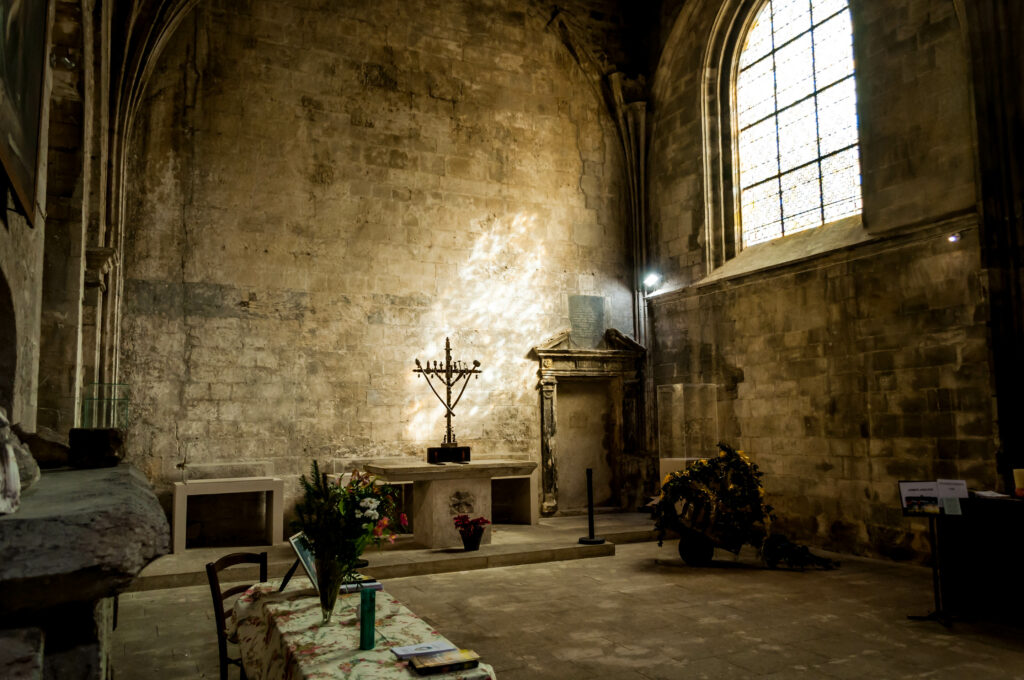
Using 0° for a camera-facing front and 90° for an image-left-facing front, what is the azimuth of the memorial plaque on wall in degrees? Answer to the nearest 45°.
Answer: approximately 0°

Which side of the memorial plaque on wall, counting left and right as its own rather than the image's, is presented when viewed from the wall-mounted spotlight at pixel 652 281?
left

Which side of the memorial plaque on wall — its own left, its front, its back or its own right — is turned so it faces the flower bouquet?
front

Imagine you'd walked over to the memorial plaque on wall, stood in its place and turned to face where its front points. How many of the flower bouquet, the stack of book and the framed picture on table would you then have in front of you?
3

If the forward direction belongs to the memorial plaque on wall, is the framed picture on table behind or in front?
in front

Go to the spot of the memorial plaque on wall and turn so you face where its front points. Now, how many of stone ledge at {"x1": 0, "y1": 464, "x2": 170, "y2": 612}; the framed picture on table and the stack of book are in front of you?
3

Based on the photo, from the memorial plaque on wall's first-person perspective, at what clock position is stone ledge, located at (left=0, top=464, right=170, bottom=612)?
The stone ledge is roughly at 12 o'clock from the memorial plaque on wall.

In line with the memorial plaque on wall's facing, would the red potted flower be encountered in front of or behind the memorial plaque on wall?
in front

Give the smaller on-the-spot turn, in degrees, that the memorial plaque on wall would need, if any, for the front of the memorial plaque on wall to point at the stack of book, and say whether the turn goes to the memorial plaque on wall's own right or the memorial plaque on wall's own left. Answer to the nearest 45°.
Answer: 0° — it already faces it

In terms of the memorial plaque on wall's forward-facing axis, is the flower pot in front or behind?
in front

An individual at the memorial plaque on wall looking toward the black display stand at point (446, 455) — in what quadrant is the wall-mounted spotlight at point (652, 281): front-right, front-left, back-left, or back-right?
back-left
